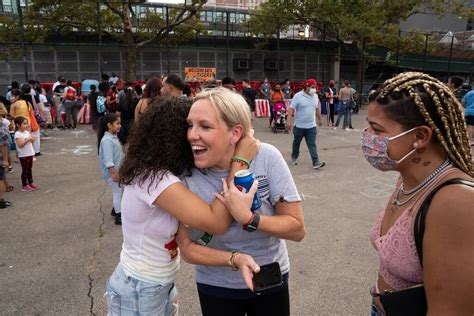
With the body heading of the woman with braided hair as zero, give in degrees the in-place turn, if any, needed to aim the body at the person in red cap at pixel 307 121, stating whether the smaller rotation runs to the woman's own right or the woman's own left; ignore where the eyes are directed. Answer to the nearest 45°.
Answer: approximately 90° to the woman's own right

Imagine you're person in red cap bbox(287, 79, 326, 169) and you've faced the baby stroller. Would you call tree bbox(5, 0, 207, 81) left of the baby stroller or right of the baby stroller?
left

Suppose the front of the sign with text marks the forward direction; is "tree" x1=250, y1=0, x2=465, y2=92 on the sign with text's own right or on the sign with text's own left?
on the sign with text's own left

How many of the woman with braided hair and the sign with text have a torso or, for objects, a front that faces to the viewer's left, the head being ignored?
1

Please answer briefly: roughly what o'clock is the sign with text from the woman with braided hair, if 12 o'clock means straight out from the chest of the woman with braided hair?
The sign with text is roughly at 2 o'clock from the woman with braided hair.

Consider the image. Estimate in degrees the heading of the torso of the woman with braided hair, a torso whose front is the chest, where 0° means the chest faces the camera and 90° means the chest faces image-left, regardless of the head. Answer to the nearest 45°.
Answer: approximately 90°

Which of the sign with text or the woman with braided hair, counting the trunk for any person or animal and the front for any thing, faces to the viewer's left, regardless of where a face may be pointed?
the woman with braided hair

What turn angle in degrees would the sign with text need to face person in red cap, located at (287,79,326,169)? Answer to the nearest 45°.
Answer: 0° — it already faces them

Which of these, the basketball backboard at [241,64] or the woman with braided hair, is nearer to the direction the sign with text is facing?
the woman with braided hair
